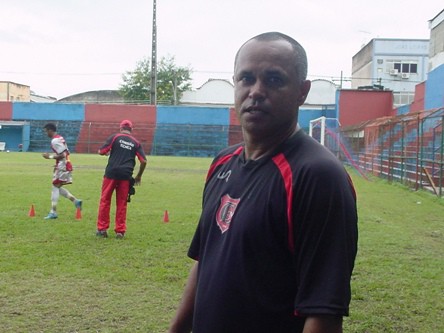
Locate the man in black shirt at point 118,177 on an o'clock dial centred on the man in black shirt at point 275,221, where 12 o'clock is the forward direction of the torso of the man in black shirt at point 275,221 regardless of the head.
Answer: the man in black shirt at point 118,177 is roughly at 4 o'clock from the man in black shirt at point 275,221.

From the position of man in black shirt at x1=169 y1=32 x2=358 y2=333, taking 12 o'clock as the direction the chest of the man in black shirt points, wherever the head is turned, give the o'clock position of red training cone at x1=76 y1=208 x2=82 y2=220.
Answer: The red training cone is roughly at 4 o'clock from the man in black shirt.

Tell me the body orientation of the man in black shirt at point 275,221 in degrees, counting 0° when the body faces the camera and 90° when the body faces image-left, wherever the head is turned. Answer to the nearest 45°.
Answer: approximately 45°
